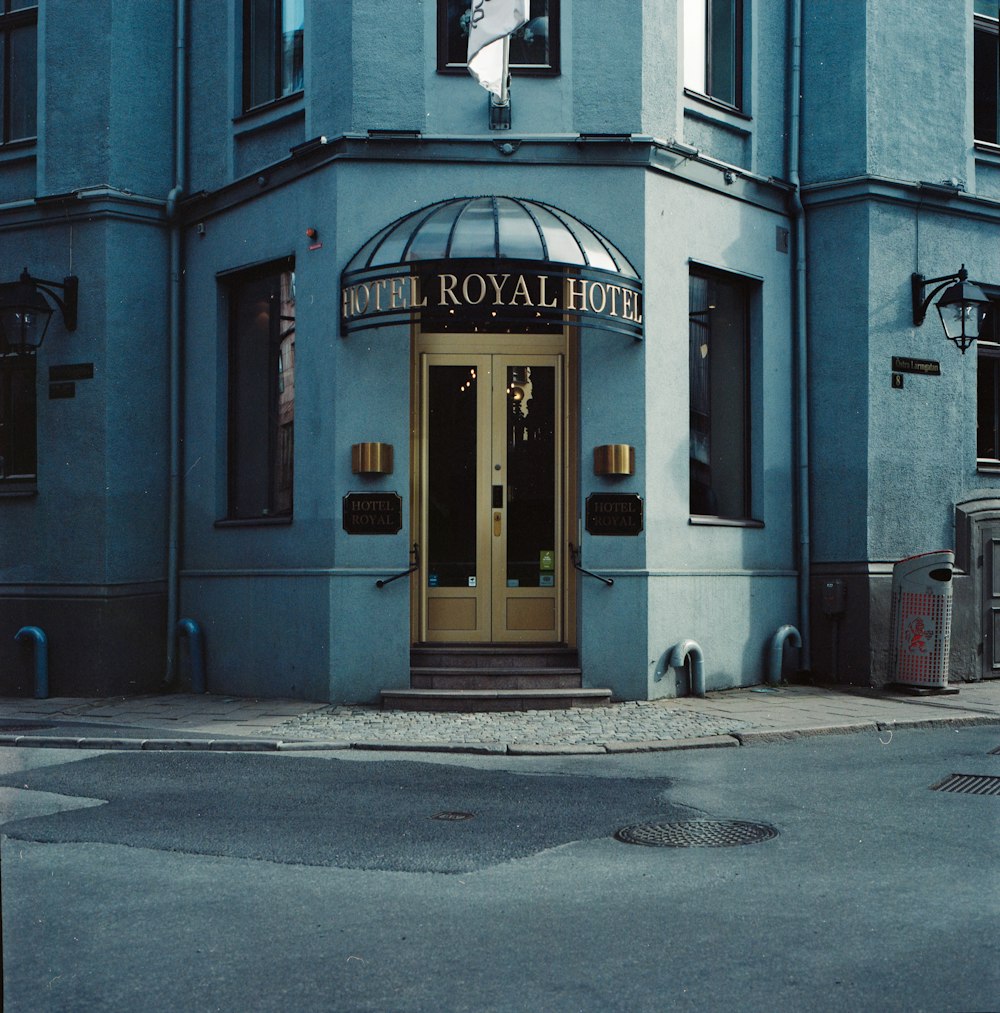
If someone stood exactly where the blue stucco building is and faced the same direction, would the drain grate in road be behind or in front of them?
in front

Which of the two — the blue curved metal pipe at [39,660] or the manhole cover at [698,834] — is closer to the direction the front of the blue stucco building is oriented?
the manhole cover

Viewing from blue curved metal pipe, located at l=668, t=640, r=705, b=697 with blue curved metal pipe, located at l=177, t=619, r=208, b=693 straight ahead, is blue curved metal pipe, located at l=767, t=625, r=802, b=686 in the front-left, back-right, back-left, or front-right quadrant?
back-right

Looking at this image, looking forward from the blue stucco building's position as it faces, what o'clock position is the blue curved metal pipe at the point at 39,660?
The blue curved metal pipe is roughly at 3 o'clock from the blue stucco building.

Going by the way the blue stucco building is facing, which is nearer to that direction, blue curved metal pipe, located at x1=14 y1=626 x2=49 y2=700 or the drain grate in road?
the drain grate in road

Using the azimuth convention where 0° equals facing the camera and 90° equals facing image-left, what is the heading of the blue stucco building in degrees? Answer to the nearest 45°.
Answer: approximately 0°

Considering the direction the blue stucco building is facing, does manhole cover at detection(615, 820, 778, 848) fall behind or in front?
in front
